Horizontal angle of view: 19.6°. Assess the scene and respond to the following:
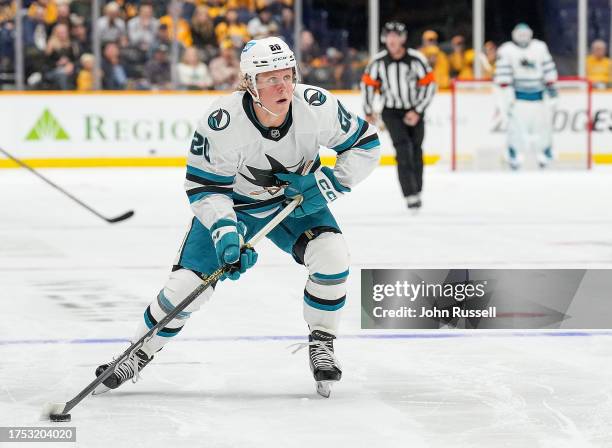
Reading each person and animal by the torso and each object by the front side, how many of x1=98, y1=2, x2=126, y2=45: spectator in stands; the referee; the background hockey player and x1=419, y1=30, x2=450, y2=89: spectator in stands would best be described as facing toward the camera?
4

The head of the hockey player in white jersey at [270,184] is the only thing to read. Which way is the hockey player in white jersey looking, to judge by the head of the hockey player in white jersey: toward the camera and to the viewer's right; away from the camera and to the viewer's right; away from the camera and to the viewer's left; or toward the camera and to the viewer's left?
toward the camera and to the viewer's right

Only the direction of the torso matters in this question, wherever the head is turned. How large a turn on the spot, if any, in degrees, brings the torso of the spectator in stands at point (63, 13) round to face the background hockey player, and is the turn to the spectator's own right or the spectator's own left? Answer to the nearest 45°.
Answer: approximately 90° to the spectator's own left

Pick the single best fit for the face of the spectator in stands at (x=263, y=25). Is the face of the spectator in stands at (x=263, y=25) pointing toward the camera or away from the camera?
toward the camera

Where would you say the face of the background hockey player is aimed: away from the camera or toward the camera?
toward the camera

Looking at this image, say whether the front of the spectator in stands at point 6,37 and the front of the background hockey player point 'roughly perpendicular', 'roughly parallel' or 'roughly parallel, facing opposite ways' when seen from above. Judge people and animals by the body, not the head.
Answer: roughly parallel

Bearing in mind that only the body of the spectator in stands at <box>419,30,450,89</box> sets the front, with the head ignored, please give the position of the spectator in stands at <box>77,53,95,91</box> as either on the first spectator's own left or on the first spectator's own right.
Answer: on the first spectator's own right

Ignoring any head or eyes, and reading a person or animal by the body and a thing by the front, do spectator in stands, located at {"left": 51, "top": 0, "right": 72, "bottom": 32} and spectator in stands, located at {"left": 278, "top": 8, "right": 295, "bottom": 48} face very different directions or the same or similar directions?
same or similar directions

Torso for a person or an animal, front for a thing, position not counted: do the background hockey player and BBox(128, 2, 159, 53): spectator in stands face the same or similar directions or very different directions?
same or similar directions

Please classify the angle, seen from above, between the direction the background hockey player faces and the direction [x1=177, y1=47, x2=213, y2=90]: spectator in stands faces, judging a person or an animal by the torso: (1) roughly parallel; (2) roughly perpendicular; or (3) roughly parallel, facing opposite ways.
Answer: roughly parallel

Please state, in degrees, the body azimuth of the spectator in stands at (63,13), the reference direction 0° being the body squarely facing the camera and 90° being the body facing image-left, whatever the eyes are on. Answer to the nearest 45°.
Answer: approximately 0°

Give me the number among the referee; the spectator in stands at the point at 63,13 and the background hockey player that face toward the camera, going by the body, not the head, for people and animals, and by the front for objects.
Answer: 3

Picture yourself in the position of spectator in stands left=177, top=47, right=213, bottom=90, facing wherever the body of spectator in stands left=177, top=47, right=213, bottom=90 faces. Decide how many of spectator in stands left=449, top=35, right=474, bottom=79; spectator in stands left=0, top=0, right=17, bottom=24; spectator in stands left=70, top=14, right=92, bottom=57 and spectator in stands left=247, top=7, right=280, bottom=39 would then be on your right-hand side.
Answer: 2

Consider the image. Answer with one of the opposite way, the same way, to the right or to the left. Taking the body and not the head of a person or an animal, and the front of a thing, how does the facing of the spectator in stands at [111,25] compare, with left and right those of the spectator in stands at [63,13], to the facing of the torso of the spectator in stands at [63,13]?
the same way

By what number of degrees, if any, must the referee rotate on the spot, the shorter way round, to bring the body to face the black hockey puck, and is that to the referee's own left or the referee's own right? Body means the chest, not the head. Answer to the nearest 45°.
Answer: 0° — they already face it

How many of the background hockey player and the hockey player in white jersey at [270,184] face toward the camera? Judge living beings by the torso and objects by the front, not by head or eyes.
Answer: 2

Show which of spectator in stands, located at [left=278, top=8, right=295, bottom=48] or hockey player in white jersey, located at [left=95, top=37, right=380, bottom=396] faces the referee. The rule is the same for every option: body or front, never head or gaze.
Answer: the spectator in stands

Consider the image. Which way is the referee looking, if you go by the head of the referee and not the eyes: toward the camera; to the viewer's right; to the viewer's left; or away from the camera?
toward the camera

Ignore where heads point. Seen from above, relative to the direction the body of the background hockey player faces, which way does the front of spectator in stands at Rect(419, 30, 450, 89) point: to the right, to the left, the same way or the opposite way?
the same way

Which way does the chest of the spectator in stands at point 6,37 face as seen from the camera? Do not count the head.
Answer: toward the camera

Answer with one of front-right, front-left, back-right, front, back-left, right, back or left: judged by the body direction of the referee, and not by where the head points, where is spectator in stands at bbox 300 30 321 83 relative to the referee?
back
